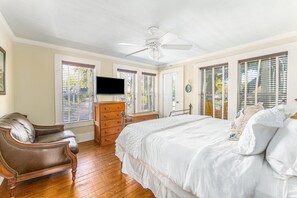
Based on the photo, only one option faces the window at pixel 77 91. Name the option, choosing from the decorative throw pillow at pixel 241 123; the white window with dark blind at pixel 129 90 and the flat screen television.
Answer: the decorative throw pillow

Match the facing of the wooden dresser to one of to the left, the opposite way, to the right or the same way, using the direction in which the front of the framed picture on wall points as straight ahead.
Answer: to the right

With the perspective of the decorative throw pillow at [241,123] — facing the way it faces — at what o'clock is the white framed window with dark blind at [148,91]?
The white framed window with dark blind is roughly at 1 o'clock from the decorative throw pillow.

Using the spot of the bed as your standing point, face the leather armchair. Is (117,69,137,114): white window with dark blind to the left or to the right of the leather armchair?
right

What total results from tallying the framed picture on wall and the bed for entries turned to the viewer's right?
1

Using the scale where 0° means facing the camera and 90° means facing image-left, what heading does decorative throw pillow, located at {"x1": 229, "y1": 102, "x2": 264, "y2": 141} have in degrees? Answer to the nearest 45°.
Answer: approximately 90°

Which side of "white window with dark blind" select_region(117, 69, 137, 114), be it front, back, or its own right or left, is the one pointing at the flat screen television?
right

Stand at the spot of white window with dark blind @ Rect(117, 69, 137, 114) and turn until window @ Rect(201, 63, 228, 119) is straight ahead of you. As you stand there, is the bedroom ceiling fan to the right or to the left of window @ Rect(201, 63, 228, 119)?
right
